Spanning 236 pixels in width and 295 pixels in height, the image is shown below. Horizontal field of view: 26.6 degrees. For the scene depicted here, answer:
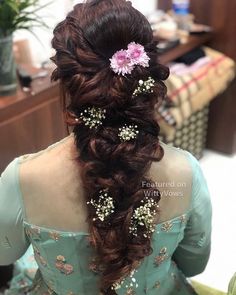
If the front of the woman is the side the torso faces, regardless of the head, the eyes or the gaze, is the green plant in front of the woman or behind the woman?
in front

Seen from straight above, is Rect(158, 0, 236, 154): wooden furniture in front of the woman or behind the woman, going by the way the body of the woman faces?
in front

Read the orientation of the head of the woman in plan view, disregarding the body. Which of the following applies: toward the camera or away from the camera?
away from the camera

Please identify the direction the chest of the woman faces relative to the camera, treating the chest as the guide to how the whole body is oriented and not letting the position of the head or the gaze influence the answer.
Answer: away from the camera

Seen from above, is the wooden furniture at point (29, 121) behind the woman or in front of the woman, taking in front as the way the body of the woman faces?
in front
